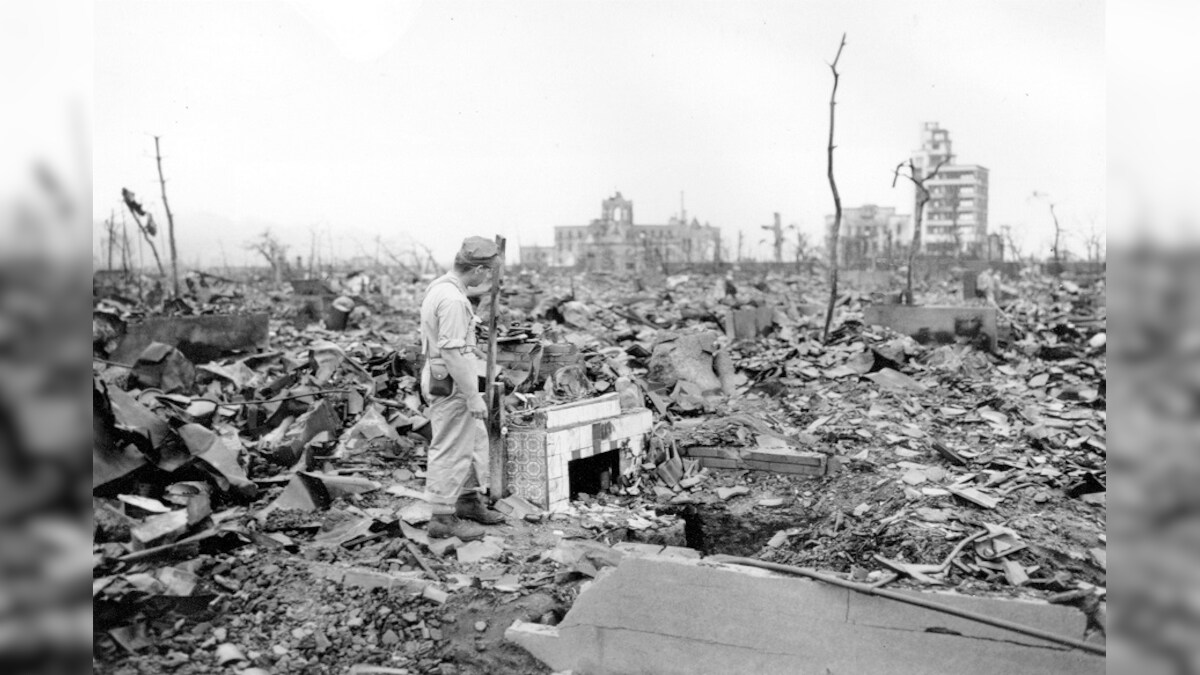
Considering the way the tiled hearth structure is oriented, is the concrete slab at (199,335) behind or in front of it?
behind

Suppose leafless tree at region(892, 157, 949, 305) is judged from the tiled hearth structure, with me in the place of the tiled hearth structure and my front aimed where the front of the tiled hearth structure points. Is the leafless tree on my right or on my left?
on my left

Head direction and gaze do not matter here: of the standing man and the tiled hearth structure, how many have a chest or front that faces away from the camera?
0

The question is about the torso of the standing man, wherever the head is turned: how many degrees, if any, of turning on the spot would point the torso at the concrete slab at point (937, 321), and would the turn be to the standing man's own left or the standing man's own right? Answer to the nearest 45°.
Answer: approximately 45° to the standing man's own left

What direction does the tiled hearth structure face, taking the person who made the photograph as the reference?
facing the viewer and to the right of the viewer

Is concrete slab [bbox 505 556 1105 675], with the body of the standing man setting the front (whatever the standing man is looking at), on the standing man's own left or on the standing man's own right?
on the standing man's own right

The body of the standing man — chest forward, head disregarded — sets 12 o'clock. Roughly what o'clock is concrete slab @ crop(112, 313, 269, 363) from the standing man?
The concrete slab is roughly at 8 o'clock from the standing man.

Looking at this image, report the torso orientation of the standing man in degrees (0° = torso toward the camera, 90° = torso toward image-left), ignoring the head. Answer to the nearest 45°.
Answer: approximately 270°

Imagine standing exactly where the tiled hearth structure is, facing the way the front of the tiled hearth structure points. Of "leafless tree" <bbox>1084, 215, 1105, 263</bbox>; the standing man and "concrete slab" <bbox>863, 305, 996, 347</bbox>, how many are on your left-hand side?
2

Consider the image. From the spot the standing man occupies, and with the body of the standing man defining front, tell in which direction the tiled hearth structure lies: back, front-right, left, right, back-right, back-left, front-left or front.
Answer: front-left
